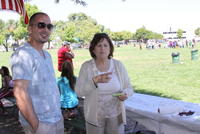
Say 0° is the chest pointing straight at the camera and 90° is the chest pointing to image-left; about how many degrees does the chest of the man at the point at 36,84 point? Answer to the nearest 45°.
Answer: approximately 315°

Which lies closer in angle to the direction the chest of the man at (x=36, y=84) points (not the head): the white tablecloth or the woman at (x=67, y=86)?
the white tablecloth

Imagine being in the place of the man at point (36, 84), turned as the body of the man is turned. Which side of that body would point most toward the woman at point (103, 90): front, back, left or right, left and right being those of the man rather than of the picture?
left

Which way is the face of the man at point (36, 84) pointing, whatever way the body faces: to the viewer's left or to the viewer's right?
to the viewer's right

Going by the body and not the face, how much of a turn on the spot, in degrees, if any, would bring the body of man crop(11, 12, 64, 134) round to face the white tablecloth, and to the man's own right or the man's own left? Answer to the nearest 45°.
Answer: approximately 90° to the man's own left

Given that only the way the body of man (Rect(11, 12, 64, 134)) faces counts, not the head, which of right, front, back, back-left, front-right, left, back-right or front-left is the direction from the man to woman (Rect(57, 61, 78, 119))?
back-left

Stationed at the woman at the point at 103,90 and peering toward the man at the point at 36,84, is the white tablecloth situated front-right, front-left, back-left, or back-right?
back-left
